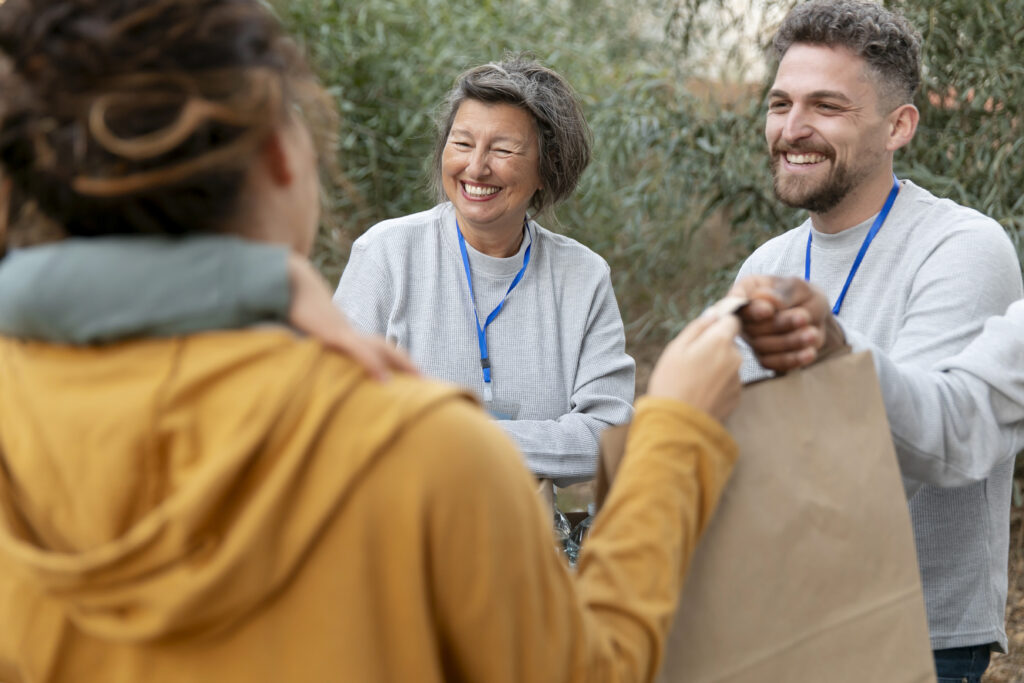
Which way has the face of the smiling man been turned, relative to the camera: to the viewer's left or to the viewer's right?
to the viewer's left

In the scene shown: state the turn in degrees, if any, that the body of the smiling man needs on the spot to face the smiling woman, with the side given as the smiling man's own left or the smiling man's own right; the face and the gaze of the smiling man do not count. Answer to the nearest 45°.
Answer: approximately 45° to the smiling man's own right

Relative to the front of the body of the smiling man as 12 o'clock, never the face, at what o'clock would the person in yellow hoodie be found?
The person in yellow hoodie is roughly at 11 o'clock from the smiling man.

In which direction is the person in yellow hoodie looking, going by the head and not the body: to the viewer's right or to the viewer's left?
to the viewer's right

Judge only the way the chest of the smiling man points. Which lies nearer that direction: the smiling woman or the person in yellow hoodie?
the person in yellow hoodie

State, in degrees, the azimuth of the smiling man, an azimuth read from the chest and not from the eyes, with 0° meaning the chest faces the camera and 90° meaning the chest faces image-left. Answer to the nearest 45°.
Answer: approximately 45°
